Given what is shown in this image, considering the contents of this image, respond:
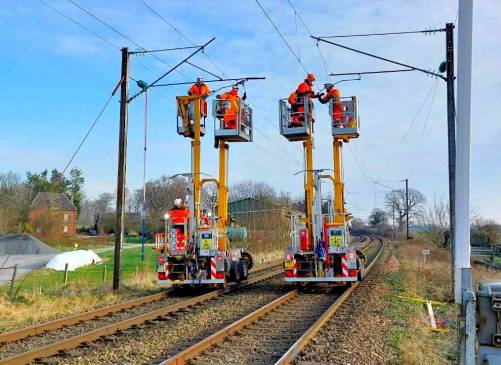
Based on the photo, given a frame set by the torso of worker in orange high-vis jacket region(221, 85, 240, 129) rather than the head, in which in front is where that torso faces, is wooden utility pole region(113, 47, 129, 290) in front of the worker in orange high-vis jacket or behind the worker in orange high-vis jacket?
in front

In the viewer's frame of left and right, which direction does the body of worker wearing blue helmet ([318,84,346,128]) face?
facing to the left of the viewer

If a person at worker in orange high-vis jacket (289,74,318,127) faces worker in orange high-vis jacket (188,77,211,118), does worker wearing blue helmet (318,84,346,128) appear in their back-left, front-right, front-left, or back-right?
back-right

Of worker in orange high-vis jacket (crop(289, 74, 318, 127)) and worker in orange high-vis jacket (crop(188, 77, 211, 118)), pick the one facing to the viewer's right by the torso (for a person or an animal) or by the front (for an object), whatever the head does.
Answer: worker in orange high-vis jacket (crop(289, 74, 318, 127))

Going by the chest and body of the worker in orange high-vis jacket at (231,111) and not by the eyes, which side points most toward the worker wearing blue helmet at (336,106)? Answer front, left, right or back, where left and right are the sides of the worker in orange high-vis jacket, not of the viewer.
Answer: back

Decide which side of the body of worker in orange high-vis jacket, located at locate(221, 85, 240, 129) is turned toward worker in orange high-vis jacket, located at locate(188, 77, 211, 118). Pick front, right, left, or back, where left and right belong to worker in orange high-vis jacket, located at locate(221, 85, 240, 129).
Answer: front

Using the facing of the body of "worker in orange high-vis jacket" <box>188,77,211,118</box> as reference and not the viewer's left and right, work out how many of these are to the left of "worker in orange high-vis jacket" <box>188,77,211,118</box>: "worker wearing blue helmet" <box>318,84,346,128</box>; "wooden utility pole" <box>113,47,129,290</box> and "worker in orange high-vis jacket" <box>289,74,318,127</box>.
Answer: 2

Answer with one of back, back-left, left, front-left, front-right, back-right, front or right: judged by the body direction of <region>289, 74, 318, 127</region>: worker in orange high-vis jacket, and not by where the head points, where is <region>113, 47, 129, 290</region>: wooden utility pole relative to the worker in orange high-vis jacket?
back
